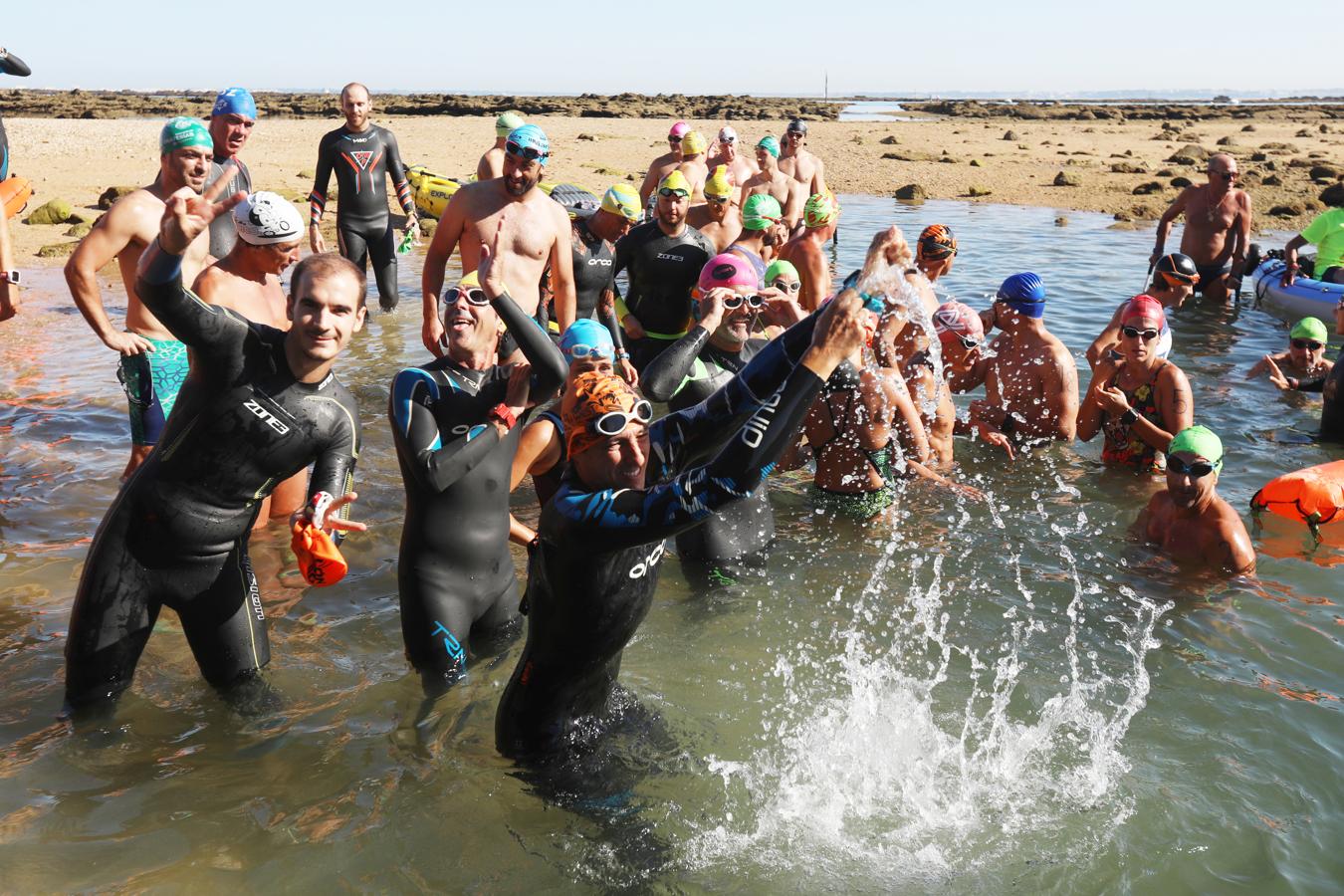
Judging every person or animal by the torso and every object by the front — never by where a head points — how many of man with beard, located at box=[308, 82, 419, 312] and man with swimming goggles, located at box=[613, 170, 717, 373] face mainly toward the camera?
2

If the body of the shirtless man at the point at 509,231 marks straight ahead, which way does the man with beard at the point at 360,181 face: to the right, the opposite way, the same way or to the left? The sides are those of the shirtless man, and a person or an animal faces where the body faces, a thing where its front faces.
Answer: the same way

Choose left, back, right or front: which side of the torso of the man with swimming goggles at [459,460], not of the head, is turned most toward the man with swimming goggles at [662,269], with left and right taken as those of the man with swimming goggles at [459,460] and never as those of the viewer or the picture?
back

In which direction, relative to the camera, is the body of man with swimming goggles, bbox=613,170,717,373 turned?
toward the camera

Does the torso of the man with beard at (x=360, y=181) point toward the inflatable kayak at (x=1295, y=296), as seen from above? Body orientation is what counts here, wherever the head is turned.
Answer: no

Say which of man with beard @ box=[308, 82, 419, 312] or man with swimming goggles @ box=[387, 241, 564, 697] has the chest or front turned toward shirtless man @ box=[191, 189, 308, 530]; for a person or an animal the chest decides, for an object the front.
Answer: the man with beard

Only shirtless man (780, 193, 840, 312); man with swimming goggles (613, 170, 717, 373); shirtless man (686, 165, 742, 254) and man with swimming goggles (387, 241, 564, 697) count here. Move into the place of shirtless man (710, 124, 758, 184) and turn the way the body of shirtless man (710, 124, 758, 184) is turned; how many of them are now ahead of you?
4

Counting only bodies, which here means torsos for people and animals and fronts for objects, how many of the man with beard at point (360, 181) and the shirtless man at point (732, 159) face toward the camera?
2

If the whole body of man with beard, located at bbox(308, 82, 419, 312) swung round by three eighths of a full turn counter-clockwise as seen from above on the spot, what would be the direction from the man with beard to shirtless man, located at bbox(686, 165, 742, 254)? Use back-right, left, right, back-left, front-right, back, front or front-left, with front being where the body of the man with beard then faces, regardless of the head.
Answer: right

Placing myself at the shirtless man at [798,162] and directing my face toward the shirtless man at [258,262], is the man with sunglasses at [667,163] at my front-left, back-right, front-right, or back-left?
front-right

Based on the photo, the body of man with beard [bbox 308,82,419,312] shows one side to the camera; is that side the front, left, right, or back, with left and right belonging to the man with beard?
front

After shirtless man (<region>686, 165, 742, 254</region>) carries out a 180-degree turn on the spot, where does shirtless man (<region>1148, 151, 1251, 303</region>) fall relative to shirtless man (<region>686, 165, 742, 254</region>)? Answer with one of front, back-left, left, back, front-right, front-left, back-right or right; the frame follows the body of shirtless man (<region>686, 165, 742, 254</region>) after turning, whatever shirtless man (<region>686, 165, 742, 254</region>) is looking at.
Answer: front-right

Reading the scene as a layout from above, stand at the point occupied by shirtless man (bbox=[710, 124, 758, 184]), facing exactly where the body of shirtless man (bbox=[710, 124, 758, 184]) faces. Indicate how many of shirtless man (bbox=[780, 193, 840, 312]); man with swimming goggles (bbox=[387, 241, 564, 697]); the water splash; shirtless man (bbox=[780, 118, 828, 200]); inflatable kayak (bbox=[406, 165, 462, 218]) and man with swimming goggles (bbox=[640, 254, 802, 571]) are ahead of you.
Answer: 4

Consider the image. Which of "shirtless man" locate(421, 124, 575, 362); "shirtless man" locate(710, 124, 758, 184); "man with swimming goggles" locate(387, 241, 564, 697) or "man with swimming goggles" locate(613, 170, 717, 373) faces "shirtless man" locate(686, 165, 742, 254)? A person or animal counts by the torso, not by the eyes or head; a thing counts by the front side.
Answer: "shirtless man" locate(710, 124, 758, 184)

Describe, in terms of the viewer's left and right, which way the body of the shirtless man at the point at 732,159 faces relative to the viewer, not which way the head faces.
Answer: facing the viewer

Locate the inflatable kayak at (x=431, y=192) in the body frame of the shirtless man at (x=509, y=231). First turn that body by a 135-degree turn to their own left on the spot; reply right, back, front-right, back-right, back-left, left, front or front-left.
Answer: front-left

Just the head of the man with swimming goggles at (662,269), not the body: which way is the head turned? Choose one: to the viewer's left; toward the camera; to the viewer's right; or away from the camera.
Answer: toward the camera

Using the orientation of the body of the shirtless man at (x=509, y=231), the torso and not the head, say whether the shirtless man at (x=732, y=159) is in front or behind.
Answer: behind

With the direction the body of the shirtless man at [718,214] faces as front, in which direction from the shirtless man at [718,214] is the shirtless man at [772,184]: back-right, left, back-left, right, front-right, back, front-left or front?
back

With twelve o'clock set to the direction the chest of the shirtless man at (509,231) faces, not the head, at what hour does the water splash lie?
The water splash is roughly at 11 o'clock from the shirtless man.

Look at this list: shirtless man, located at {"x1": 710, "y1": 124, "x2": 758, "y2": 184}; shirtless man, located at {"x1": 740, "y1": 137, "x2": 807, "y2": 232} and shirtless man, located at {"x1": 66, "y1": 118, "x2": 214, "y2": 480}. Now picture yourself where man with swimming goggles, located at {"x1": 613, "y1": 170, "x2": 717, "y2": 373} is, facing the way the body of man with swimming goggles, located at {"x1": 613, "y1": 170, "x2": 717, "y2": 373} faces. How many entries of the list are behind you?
2
